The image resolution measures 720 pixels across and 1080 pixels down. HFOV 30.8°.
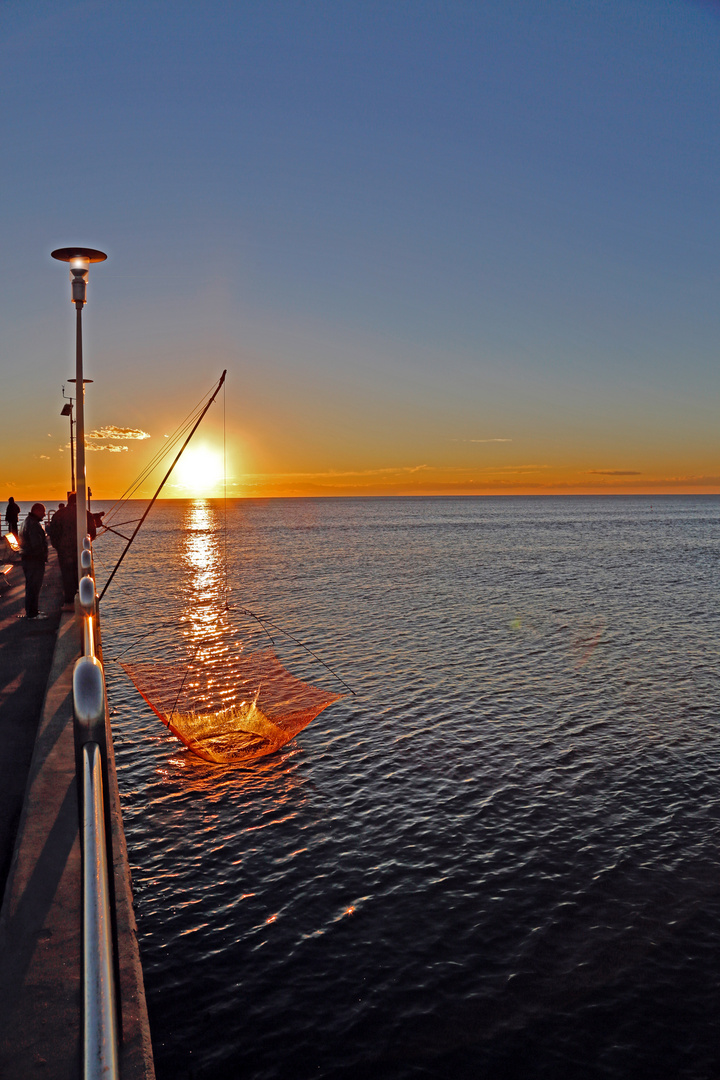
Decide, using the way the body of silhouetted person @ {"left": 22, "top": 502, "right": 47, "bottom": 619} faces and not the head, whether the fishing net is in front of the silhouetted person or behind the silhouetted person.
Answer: in front

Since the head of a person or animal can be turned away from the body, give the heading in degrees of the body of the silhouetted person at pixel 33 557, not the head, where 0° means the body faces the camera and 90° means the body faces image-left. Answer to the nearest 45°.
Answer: approximately 270°

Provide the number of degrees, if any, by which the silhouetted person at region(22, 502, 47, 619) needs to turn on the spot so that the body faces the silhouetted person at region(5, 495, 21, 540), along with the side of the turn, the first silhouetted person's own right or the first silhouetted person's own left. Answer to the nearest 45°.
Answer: approximately 90° to the first silhouetted person's own left
